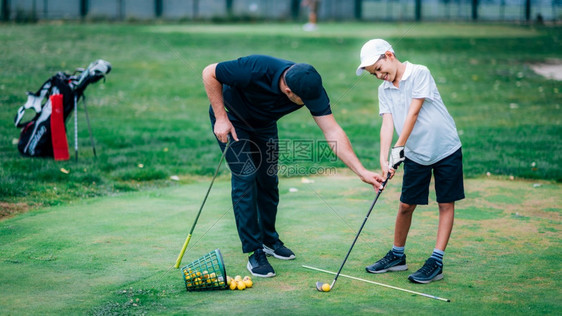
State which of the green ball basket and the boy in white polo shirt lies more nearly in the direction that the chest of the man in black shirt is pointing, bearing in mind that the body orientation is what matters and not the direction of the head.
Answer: the boy in white polo shirt

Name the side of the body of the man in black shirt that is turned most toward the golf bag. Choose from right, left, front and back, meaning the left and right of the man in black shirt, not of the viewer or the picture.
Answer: back

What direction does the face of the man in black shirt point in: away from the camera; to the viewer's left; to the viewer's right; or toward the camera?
to the viewer's right

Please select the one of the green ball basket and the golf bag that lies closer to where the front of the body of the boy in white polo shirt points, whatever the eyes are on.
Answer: the green ball basket

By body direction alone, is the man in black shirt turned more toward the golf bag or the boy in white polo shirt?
the boy in white polo shirt

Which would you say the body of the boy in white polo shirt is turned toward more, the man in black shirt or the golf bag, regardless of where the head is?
the man in black shirt

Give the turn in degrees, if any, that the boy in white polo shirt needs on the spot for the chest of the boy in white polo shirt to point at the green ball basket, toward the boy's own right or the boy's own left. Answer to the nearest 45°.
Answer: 0° — they already face it

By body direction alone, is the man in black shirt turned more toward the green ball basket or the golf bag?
the green ball basket

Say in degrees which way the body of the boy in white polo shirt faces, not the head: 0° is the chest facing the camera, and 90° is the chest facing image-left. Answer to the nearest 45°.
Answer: approximately 45°
